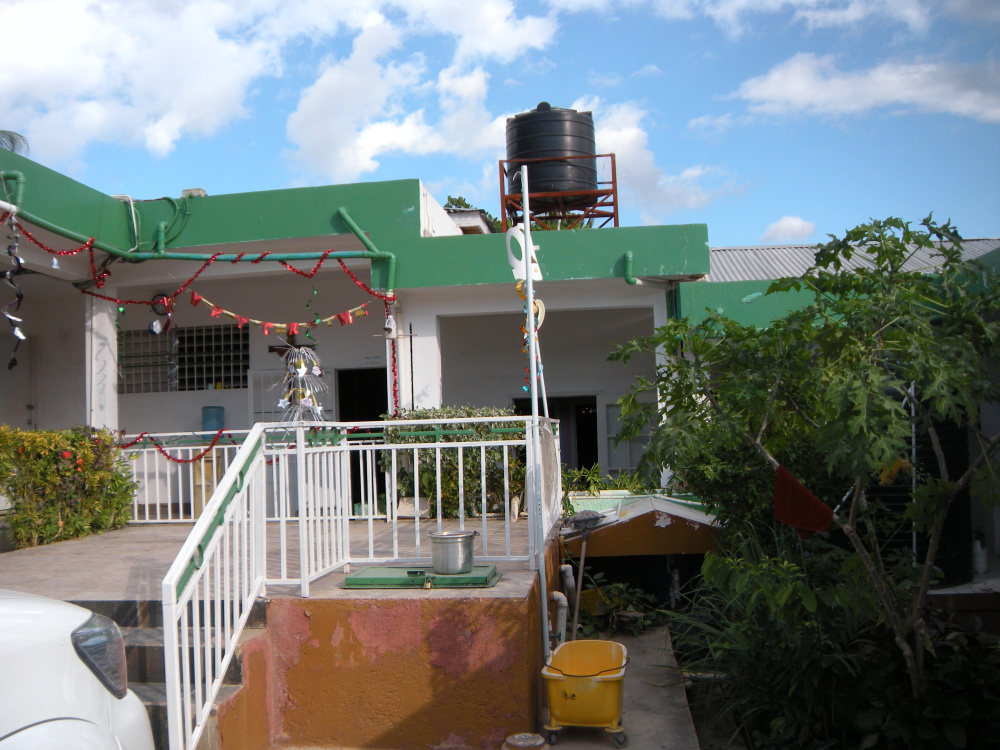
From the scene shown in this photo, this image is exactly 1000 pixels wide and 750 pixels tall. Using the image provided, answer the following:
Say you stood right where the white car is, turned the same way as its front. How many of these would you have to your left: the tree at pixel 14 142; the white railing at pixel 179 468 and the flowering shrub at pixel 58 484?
3

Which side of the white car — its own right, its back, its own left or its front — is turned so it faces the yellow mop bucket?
front

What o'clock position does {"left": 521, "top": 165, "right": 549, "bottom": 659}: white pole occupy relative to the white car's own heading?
The white pole is roughly at 11 o'clock from the white car.

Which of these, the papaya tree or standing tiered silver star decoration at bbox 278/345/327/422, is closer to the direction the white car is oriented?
the papaya tree

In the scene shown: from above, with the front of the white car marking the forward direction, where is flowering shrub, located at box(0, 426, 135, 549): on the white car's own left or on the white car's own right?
on the white car's own left

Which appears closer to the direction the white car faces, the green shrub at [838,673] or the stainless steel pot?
the green shrub

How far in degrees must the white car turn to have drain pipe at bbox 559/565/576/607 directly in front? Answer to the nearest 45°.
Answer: approximately 45° to its left

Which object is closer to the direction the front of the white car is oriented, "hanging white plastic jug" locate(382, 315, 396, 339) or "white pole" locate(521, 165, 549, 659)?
the white pole

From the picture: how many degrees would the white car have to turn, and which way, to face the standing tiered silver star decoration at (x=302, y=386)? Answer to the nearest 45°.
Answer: approximately 90° to its left

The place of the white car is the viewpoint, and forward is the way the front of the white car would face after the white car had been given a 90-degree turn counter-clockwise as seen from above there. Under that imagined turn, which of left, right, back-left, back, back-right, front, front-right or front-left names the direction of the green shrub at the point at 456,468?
front-right

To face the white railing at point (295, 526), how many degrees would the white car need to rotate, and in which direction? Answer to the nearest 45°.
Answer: approximately 45° to its left

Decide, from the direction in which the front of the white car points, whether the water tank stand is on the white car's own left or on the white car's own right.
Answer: on the white car's own left

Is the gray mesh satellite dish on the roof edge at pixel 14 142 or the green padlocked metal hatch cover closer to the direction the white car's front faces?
the green padlocked metal hatch cover

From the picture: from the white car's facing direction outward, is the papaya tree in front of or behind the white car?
in front

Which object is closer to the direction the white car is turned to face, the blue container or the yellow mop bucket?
the yellow mop bucket

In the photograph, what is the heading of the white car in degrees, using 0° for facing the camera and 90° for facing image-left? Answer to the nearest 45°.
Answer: approximately 270°

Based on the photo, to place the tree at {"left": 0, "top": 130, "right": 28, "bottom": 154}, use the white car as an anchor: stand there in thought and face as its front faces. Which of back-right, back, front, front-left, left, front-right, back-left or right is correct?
left
